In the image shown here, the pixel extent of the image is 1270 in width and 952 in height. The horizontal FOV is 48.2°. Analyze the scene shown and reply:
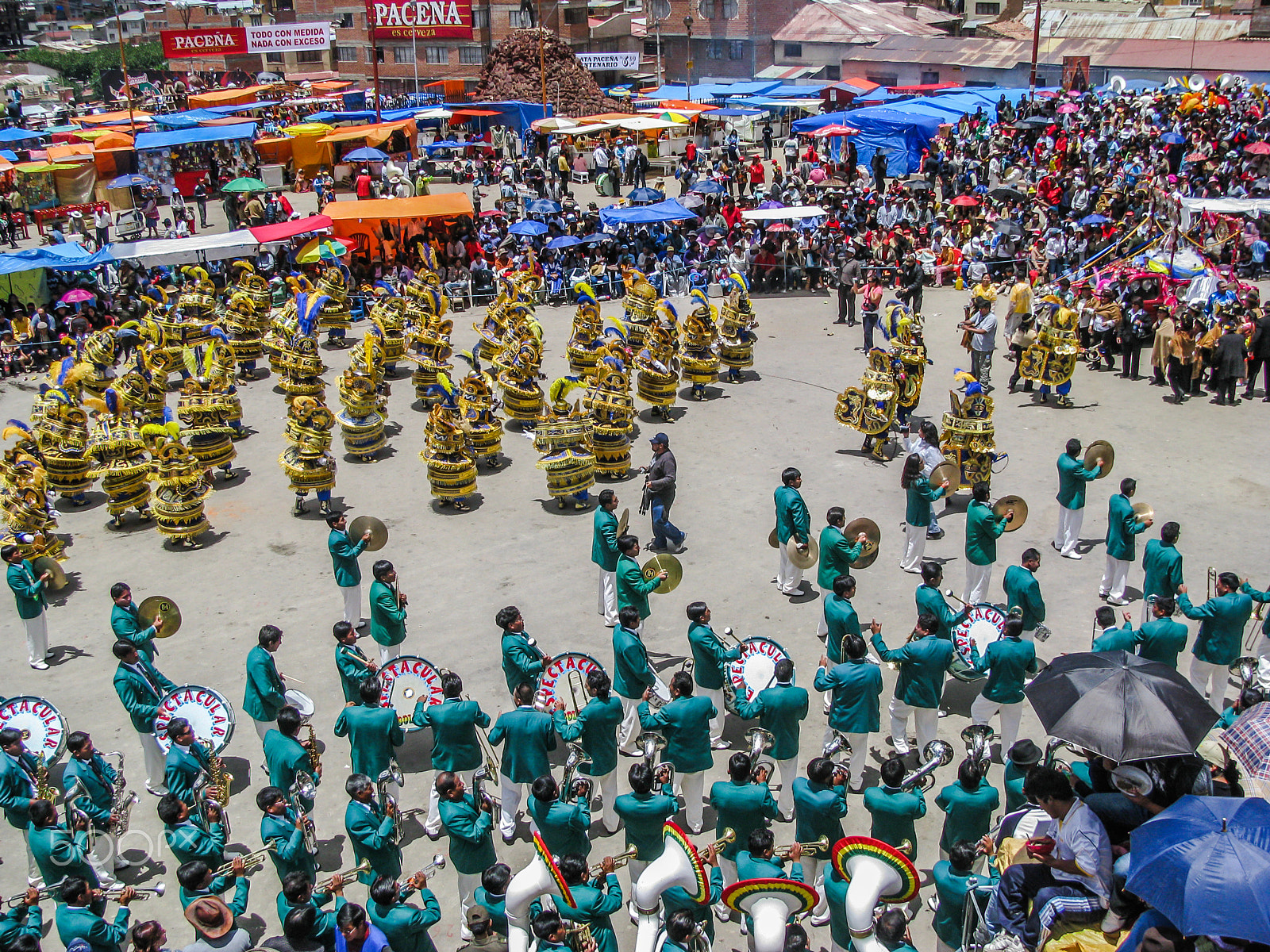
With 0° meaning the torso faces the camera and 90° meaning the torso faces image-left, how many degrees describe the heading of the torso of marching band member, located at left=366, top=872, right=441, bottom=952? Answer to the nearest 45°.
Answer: approximately 225°

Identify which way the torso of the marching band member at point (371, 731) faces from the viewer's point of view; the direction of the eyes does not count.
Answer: away from the camera

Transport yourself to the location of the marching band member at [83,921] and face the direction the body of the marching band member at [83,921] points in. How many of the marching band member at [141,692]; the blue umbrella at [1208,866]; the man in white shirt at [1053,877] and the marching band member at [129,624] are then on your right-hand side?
2

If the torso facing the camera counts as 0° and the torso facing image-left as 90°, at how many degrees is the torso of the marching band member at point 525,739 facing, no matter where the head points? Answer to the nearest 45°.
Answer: approximately 180°

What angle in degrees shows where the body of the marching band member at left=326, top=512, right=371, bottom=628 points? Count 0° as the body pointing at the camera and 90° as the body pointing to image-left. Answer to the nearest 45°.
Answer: approximately 270°

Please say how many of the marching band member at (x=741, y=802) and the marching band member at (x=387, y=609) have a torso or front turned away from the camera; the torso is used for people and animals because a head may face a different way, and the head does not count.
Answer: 1

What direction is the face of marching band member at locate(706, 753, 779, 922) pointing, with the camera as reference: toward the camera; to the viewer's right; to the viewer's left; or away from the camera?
away from the camera

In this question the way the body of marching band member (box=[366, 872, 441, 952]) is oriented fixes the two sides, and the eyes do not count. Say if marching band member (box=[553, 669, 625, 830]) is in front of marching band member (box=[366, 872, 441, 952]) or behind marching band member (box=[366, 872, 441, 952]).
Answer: in front

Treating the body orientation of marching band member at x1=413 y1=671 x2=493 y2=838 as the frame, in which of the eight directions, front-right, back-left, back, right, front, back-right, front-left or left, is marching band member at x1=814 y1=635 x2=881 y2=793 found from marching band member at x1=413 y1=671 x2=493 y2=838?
right

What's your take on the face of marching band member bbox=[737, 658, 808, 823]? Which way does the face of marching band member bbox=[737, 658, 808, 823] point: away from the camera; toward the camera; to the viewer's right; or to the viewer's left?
away from the camera

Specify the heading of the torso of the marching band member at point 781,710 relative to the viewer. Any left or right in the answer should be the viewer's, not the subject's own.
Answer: facing away from the viewer
